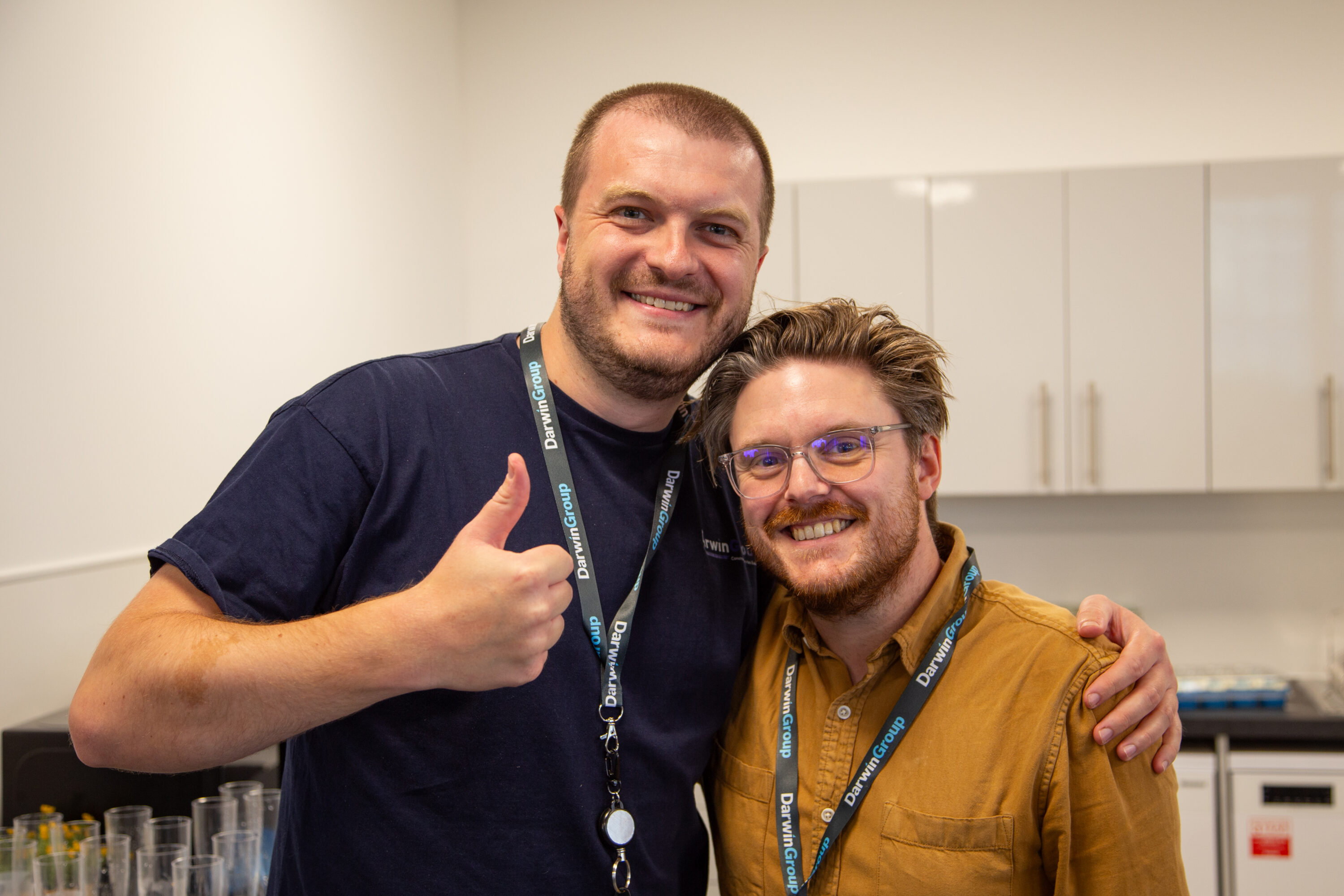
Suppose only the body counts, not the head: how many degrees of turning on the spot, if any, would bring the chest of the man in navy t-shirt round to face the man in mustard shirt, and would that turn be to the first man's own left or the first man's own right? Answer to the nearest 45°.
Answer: approximately 45° to the first man's own left

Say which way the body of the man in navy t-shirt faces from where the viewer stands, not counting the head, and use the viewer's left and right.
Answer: facing the viewer and to the right of the viewer

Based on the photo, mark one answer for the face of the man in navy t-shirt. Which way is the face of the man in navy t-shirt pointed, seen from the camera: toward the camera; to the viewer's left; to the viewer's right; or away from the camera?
toward the camera
